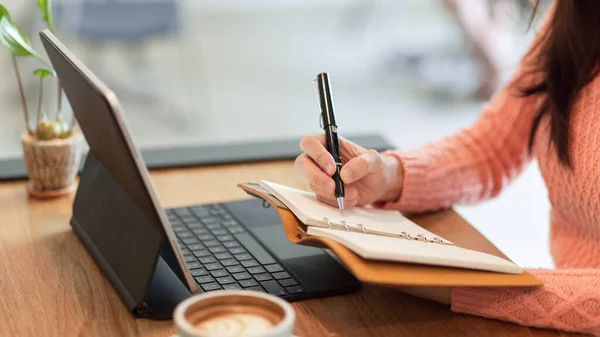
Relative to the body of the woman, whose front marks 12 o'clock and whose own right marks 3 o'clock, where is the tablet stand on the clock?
The tablet stand is roughly at 12 o'clock from the woman.

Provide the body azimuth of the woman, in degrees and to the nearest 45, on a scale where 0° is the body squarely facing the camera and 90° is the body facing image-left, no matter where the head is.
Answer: approximately 45°

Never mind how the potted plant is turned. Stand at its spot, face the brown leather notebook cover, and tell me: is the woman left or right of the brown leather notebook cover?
left

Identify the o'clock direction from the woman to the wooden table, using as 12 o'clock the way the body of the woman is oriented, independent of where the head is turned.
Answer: The wooden table is roughly at 12 o'clock from the woman.

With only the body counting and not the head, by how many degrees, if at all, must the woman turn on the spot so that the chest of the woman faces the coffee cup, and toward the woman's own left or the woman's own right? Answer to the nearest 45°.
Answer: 0° — they already face it

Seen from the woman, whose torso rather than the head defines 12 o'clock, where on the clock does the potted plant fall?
The potted plant is roughly at 1 o'clock from the woman.
